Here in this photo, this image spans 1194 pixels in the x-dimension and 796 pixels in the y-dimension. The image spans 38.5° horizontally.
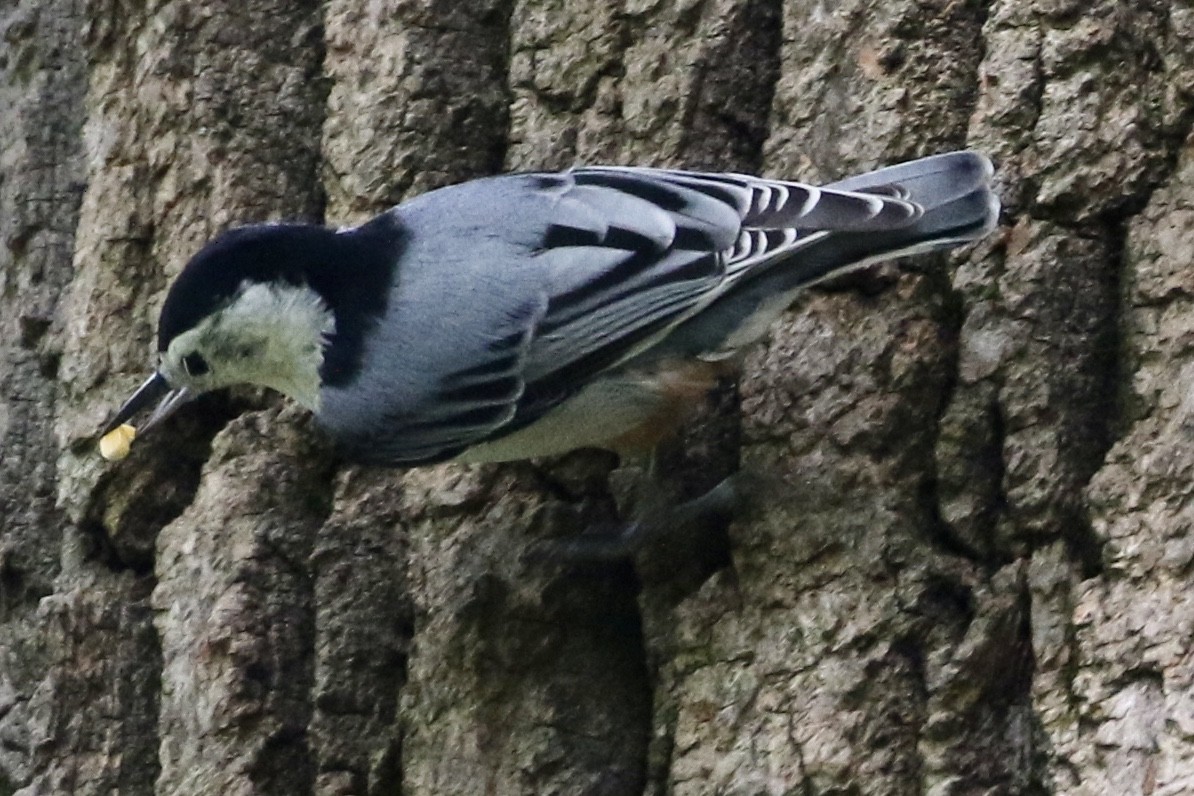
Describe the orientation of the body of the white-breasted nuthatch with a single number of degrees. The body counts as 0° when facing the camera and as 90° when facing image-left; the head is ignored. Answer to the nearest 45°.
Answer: approximately 90°
